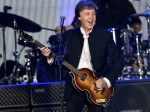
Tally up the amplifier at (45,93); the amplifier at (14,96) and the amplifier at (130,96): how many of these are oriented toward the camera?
3

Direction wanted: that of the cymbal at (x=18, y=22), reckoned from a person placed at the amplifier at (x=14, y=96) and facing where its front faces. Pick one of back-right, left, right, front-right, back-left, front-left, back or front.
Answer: back

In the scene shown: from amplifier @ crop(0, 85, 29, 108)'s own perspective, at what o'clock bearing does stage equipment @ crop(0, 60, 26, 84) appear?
The stage equipment is roughly at 6 o'clock from the amplifier.

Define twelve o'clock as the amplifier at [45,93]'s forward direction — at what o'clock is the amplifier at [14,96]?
the amplifier at [14,96] is roughly at 3 o'clock from the amplifier at [45,93].

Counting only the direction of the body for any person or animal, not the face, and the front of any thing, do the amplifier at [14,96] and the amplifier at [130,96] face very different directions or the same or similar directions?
same or similar directions

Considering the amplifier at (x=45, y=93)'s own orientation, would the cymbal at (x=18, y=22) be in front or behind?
behind

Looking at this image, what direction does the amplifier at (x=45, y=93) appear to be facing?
toward the camera

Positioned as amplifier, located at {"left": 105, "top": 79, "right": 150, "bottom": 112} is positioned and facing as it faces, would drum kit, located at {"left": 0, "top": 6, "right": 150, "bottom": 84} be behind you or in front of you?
behind

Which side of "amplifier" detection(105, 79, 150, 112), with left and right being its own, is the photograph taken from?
front

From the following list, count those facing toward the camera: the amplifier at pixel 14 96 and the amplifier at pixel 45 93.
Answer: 2

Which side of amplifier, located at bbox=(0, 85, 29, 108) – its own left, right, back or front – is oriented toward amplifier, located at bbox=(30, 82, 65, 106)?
left
